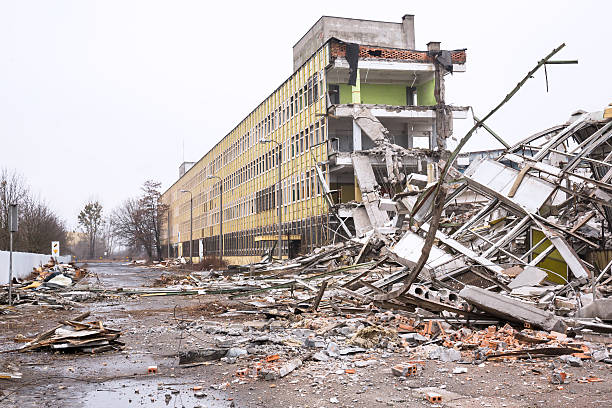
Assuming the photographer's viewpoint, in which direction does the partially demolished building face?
facing the viewer and to the left of the viewer

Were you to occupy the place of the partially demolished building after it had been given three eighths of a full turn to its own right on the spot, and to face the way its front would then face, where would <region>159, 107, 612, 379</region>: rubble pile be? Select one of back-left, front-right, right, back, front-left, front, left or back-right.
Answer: back

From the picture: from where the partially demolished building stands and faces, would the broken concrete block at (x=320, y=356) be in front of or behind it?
in front

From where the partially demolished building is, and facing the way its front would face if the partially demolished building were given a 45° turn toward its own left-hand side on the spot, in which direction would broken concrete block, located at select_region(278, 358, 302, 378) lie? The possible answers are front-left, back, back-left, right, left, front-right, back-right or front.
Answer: front

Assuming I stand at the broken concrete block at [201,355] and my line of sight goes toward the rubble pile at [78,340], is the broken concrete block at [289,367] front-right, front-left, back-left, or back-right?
back-left

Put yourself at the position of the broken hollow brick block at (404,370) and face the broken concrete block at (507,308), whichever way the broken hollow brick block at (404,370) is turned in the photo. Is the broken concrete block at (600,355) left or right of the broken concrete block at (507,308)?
right

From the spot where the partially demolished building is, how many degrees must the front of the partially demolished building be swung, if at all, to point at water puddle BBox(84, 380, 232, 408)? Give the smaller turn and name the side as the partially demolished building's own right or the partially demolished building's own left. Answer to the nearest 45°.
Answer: approximately 45° to the partially demolished building's own left

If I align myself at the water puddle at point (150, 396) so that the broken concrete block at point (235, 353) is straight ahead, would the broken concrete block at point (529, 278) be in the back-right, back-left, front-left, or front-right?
front-right

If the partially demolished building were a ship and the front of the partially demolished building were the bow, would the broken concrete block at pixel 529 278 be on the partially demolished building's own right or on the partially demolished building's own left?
on the partially demolished building's own left

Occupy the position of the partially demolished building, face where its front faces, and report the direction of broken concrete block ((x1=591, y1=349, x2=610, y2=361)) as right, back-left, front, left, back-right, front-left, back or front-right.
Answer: front-left

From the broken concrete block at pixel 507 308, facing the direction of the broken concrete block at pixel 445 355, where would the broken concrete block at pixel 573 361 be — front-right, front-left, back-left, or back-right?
front-left

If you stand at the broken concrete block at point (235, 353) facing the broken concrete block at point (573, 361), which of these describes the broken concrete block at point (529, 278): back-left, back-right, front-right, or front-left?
front-left
